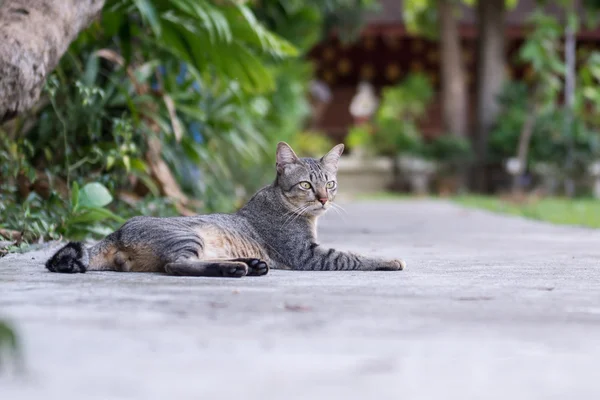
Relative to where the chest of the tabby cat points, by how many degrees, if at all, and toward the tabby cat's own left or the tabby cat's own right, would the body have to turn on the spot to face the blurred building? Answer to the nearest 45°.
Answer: approximately 90° to the tabby cat's own left

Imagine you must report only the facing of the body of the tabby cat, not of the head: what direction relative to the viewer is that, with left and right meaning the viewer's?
facing to the right of the viewer

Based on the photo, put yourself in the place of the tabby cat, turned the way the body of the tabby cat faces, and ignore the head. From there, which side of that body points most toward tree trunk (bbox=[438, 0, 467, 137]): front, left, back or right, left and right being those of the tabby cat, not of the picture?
left

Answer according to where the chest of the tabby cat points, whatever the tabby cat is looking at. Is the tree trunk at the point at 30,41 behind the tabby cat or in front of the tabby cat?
behind

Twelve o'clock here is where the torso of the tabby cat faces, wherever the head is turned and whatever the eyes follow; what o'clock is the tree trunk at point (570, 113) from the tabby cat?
The tree trunk is roughly at 10 o'clock from the tabby cat.

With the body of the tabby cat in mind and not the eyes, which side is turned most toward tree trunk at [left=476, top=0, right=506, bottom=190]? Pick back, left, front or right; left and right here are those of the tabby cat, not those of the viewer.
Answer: left
